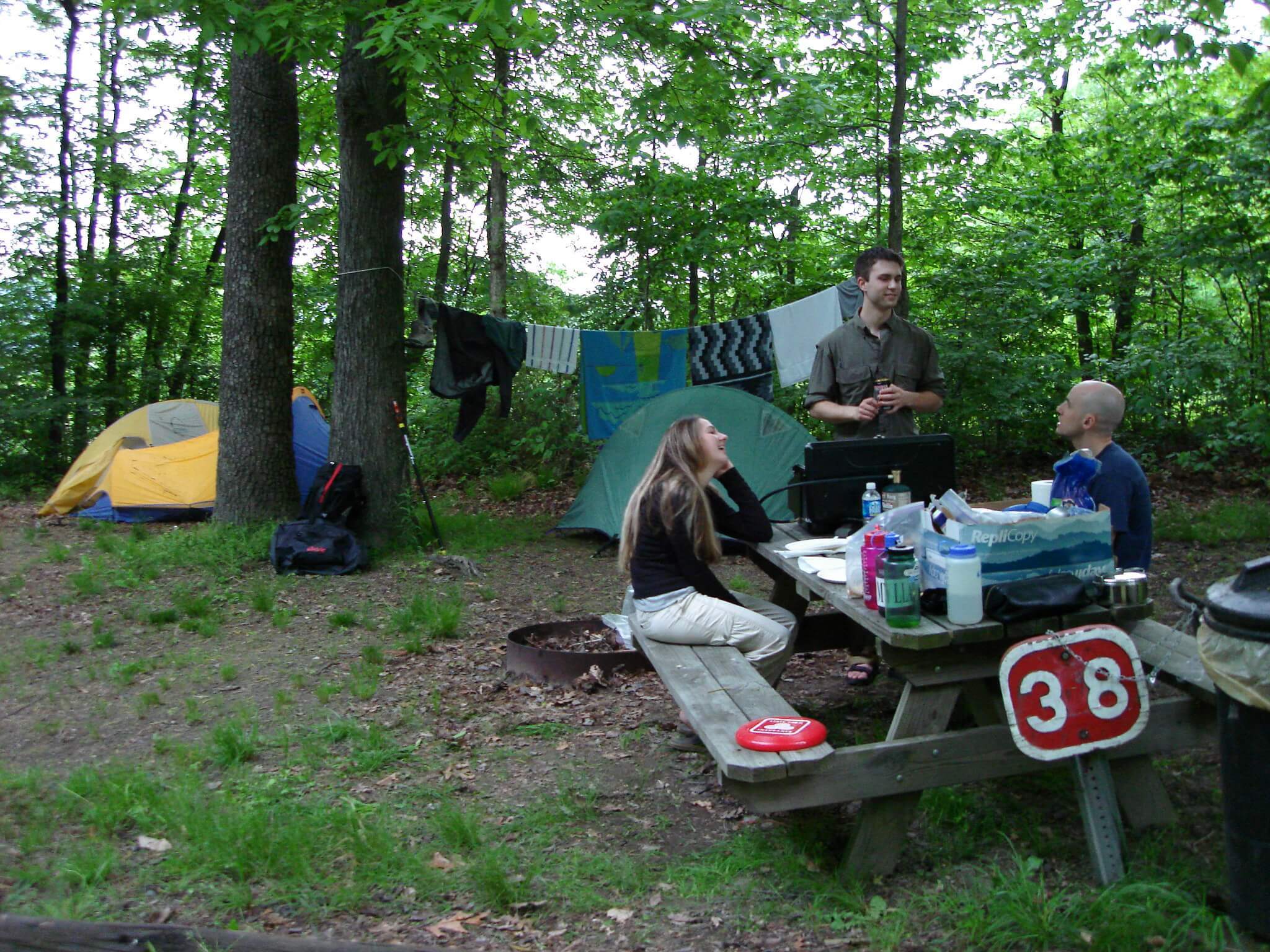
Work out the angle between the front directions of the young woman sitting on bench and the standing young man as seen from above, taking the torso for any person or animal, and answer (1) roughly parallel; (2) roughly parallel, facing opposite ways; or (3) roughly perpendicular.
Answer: roughly perpendicular

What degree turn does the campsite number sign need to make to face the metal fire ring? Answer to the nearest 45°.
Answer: approximately 135° to its right

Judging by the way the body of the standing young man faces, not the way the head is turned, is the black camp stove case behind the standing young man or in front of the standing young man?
in front

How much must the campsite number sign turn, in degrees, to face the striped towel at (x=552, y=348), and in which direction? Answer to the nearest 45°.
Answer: approximately 135° to its right

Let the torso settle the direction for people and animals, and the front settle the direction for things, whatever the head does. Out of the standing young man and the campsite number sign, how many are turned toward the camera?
2

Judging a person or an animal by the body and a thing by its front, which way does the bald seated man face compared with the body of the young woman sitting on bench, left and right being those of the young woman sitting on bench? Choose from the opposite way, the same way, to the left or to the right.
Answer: the opposite way

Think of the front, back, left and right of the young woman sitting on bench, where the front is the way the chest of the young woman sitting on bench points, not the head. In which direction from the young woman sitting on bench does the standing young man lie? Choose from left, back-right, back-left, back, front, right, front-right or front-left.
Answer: front-left

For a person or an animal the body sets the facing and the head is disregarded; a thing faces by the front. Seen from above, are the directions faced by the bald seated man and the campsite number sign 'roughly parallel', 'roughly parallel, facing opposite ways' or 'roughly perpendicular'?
roughly perpendicular

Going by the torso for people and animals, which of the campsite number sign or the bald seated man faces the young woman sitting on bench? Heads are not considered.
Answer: the bald seated man

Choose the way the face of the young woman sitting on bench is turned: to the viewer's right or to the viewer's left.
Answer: to the viewer's right

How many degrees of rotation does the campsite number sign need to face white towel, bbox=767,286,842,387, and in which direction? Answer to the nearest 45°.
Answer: approximately 180°

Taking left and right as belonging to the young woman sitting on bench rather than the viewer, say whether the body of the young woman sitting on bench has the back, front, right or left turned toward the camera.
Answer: right

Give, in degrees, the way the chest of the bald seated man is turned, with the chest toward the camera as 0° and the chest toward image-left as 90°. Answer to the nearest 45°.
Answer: approximately 90°

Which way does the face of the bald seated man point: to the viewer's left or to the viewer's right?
to the viewer's left
